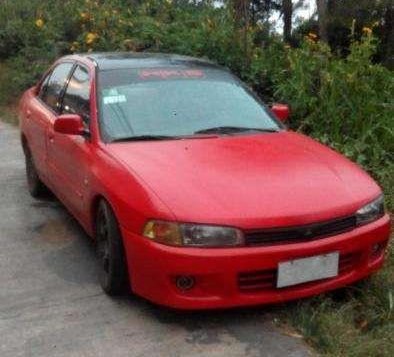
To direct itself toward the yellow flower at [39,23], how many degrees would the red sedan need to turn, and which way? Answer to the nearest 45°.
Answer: approximately 135° to its left

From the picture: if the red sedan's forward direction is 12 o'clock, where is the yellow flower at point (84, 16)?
The yellow flower is roughly at 7 o'clock from the red sedan.

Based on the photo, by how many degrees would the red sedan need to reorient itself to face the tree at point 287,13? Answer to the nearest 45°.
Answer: approximately 135° to its left

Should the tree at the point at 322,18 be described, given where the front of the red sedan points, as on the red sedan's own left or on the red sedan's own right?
on the red sedan's own left

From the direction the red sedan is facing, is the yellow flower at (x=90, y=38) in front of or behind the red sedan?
behind

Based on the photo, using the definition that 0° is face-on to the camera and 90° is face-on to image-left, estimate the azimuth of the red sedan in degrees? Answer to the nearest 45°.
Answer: approximately 315°
